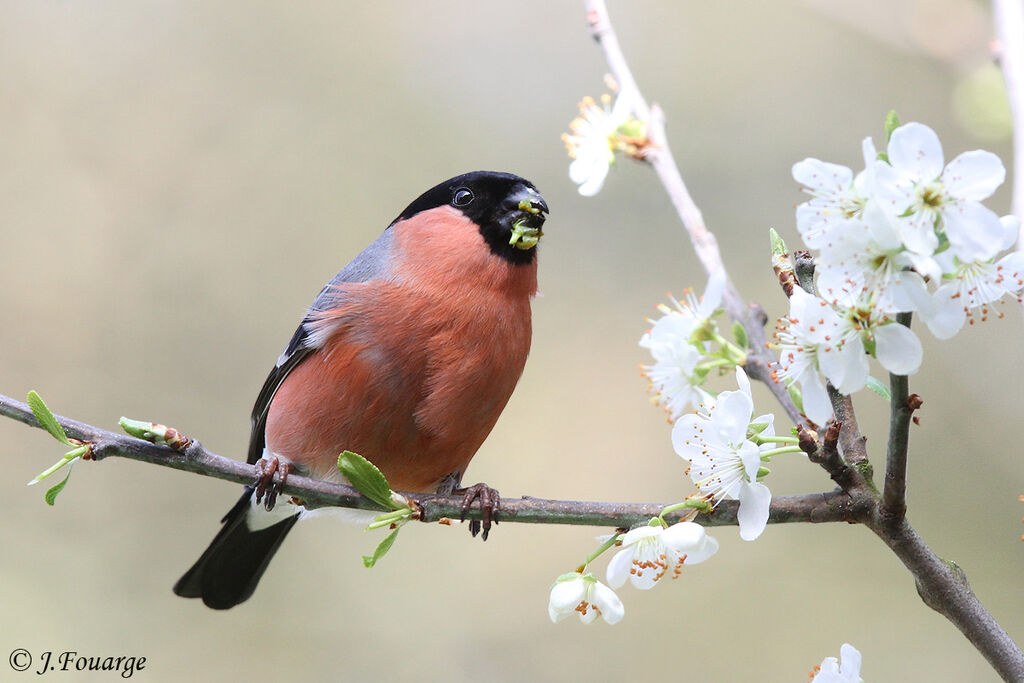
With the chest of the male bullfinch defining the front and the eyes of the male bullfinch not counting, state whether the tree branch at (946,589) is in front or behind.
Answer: in front

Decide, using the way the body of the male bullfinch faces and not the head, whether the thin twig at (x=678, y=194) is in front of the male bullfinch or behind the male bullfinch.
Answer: in front

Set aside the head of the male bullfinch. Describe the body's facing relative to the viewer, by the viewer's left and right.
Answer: facing the viewer and to the right of the viewer

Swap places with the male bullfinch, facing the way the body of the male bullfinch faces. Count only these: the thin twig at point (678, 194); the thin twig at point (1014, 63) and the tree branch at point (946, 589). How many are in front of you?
3

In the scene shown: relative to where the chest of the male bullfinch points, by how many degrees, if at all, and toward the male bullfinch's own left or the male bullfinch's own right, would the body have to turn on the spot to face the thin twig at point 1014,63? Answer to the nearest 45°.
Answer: approximately 90° to the male bullfinch's own left
